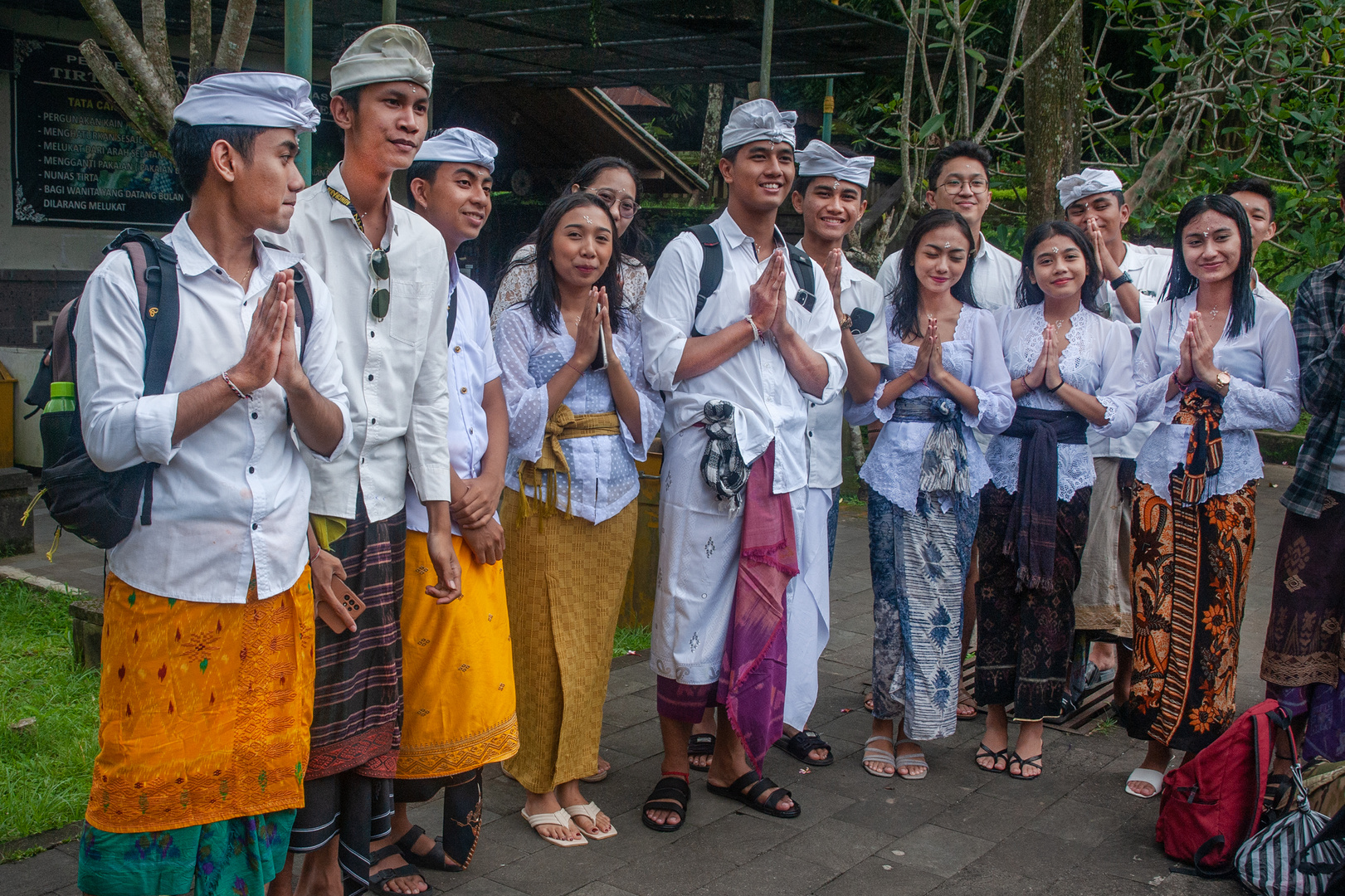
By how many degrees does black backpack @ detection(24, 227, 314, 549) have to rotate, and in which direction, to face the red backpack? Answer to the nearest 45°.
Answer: approximately 135° to its right

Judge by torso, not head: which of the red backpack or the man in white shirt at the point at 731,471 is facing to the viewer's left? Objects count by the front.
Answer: the red backpack

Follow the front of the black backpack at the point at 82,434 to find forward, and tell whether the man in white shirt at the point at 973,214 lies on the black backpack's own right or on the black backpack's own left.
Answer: on the black backpack's own right

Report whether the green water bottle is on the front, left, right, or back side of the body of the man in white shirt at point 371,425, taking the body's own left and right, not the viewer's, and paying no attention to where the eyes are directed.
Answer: right

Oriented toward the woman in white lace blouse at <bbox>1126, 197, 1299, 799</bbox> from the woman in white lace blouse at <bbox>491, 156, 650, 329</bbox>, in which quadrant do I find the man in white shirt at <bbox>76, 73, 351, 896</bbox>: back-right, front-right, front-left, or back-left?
back-right

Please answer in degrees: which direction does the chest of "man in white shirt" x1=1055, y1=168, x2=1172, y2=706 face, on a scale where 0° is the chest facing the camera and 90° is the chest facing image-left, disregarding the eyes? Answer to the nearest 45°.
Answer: approximately 45°

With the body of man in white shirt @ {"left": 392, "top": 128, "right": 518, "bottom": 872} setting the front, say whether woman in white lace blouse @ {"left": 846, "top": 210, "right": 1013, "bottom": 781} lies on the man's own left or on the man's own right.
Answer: on the man's own left

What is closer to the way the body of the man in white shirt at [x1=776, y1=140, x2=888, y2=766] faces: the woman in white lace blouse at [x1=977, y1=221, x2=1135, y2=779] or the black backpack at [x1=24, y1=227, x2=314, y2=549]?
the black backpack

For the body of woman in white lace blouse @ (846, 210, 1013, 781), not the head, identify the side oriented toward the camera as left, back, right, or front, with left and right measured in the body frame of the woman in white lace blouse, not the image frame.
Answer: front

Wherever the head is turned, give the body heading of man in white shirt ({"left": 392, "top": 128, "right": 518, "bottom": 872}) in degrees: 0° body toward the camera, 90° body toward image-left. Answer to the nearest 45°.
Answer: approximately 315°

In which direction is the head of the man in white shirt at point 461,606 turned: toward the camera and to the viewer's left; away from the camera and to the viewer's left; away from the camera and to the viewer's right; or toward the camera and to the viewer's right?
toward the camera and to the viewer's right

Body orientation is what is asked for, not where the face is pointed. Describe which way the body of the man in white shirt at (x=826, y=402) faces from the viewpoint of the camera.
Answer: toward the camera

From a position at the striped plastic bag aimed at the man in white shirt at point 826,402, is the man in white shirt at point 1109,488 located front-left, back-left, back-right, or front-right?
front-right

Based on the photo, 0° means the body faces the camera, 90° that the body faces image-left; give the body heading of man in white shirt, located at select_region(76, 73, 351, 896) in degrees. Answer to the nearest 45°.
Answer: approximately 315°
